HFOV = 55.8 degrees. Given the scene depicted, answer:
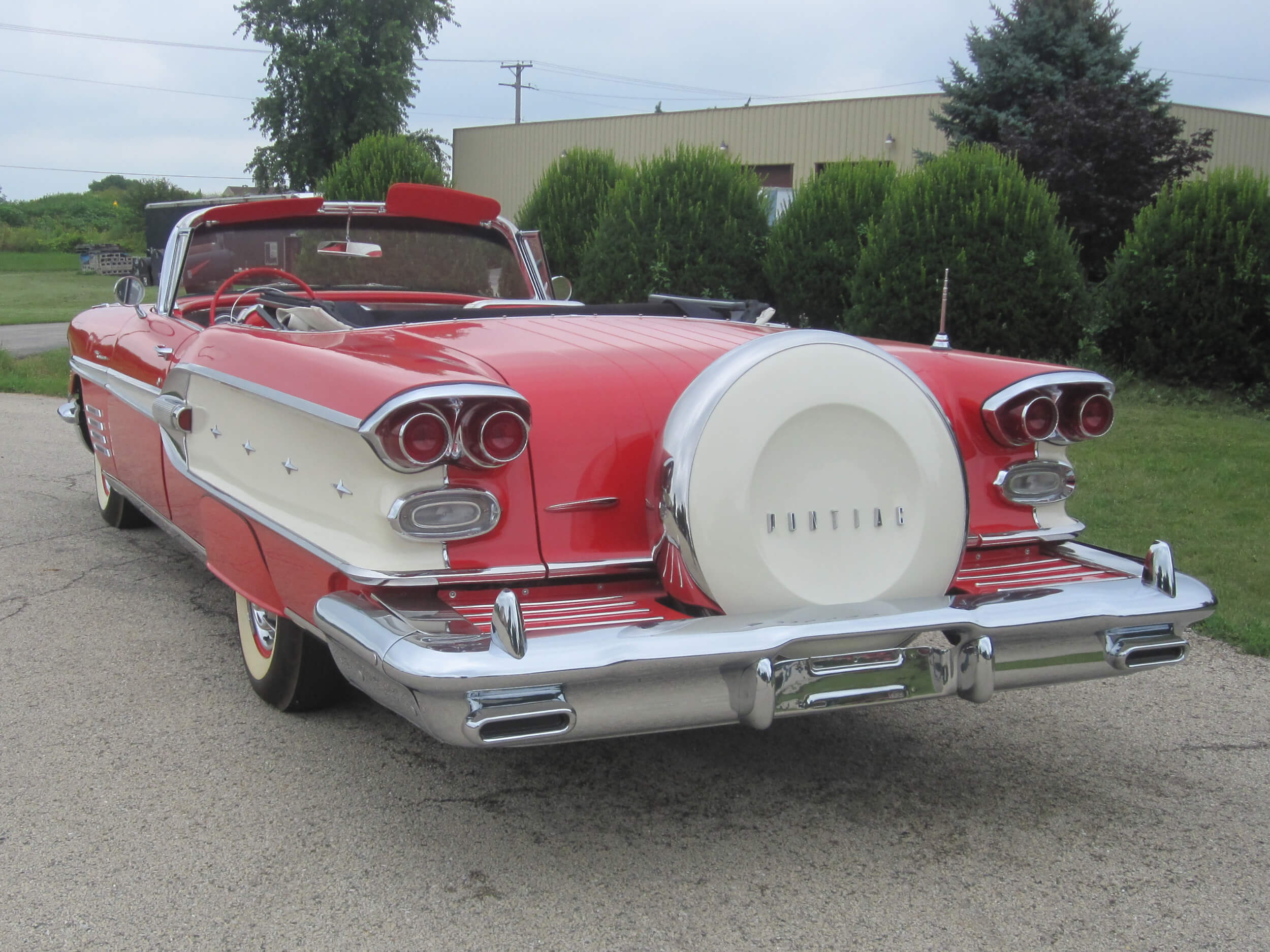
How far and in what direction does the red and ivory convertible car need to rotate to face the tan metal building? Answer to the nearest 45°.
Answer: approximately 45° to its right

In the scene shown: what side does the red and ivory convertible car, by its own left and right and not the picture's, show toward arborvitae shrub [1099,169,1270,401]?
right

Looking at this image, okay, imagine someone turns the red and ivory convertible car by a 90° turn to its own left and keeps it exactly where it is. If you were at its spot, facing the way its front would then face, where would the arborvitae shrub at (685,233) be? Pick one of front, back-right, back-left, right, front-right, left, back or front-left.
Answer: back-right

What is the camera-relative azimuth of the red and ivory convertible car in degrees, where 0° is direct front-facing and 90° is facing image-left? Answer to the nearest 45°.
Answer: approximately 135°

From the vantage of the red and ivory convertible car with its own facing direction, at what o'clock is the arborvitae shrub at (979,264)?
The arborvitae shrub is roughly at 2 o'clock from the red and ivory convertible car.

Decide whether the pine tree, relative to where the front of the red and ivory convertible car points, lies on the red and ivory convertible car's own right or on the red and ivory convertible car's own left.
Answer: on the red and ivory convertible car's own right

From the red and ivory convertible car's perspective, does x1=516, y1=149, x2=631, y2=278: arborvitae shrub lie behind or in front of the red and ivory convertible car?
in front

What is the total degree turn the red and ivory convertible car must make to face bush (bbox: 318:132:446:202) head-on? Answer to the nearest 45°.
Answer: approximately 45° to its right

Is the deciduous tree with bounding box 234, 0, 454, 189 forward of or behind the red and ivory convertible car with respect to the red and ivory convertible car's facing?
forward
